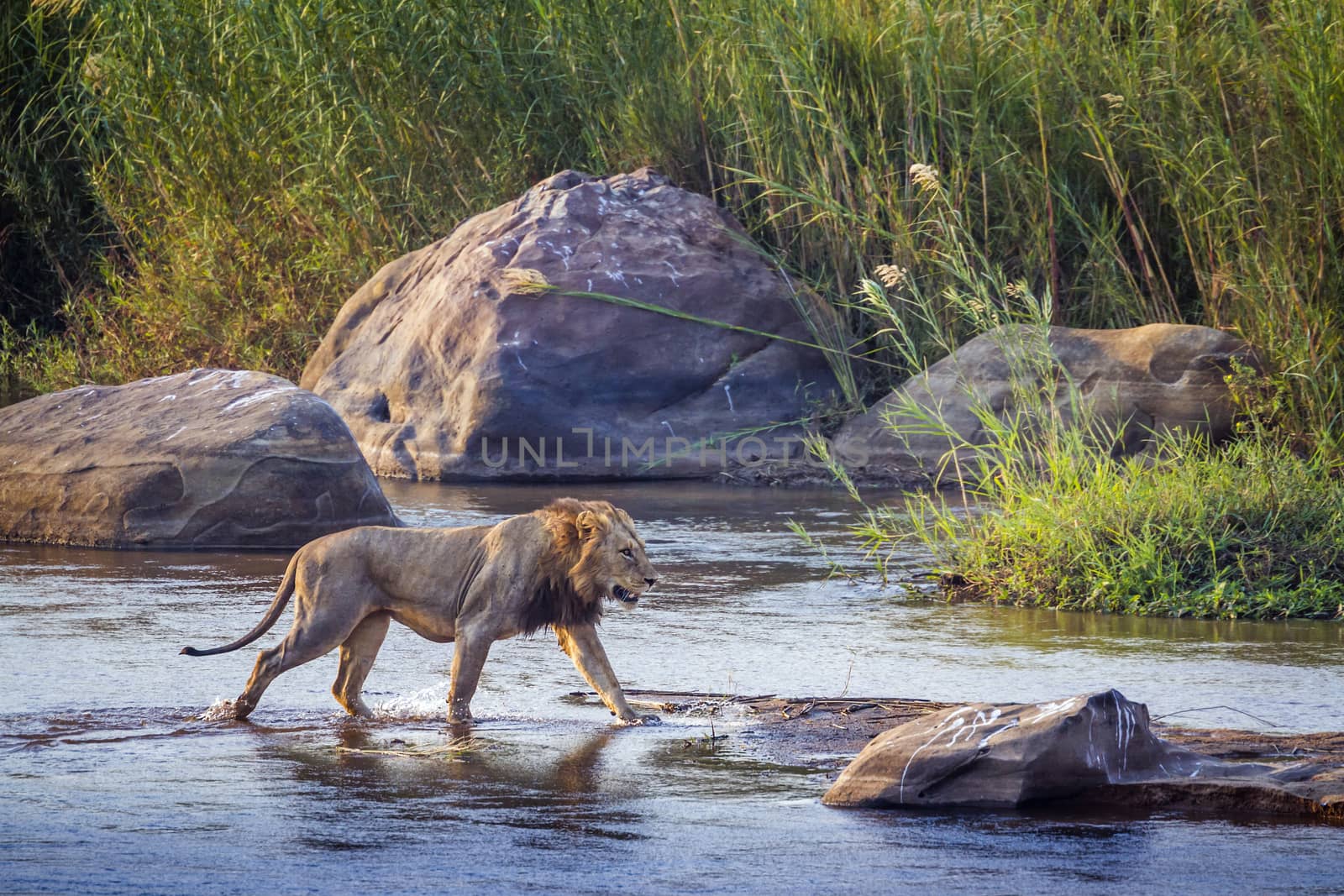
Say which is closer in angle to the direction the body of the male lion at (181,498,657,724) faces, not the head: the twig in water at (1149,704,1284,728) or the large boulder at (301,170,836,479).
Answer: the twig in water

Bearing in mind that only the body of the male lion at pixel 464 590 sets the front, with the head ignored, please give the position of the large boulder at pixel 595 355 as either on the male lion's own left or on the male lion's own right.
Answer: on the male lion's own left

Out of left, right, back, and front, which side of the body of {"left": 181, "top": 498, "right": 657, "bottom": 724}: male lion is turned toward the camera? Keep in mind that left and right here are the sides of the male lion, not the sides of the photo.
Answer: right

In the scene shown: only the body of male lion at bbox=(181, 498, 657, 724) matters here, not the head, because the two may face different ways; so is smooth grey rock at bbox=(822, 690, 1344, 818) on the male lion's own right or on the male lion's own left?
on the male lion's own right

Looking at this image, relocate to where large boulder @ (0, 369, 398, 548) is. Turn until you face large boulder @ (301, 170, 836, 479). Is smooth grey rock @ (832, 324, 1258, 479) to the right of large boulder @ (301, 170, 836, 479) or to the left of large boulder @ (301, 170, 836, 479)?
right

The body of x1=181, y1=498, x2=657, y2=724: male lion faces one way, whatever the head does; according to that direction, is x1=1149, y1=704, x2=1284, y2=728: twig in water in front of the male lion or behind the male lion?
in front

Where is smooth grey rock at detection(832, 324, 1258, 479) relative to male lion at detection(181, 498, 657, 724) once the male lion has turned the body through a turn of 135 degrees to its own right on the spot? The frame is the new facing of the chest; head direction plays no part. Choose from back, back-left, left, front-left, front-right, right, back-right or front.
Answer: back

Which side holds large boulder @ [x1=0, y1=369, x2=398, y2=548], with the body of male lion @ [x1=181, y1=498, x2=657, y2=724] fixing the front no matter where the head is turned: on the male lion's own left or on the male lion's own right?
on the male lion's own left
